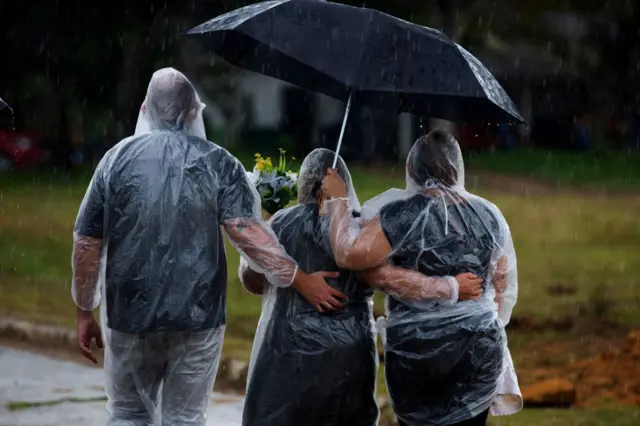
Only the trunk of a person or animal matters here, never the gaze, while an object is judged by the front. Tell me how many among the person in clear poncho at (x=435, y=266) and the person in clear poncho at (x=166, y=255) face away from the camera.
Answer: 2

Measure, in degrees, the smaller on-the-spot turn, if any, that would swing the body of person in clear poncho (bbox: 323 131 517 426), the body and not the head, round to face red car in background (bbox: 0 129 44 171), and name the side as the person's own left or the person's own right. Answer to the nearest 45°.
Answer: approximately 45° to the person's own left

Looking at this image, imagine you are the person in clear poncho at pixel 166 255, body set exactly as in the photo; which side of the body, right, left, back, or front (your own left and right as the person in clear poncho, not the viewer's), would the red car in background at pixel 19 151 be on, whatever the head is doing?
front

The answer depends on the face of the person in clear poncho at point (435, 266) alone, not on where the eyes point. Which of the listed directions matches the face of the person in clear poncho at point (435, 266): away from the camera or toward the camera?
away from the camera

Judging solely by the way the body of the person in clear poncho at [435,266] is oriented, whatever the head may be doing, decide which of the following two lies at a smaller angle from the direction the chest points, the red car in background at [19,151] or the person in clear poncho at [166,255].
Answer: the red car in background

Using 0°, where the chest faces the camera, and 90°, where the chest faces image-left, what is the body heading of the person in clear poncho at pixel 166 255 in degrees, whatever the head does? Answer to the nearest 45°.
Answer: approximately 180°

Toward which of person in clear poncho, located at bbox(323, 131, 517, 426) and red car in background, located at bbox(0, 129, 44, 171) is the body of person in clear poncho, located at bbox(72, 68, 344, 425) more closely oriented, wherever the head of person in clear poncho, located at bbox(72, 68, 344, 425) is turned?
the red car in background

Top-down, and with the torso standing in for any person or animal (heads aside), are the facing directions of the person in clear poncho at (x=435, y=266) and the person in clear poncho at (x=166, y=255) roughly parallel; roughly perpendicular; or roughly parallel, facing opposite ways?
roughly parallel

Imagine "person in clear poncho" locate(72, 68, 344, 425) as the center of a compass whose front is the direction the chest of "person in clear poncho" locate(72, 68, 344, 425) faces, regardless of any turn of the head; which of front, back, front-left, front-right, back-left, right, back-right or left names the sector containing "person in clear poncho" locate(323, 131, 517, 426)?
right

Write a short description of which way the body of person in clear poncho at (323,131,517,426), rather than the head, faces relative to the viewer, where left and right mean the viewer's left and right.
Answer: facing away from the viewer

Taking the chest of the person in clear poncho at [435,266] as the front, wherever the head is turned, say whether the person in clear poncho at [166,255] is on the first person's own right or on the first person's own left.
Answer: on the first person's own left

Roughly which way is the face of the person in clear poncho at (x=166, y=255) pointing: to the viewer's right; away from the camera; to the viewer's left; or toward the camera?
away from the camera
